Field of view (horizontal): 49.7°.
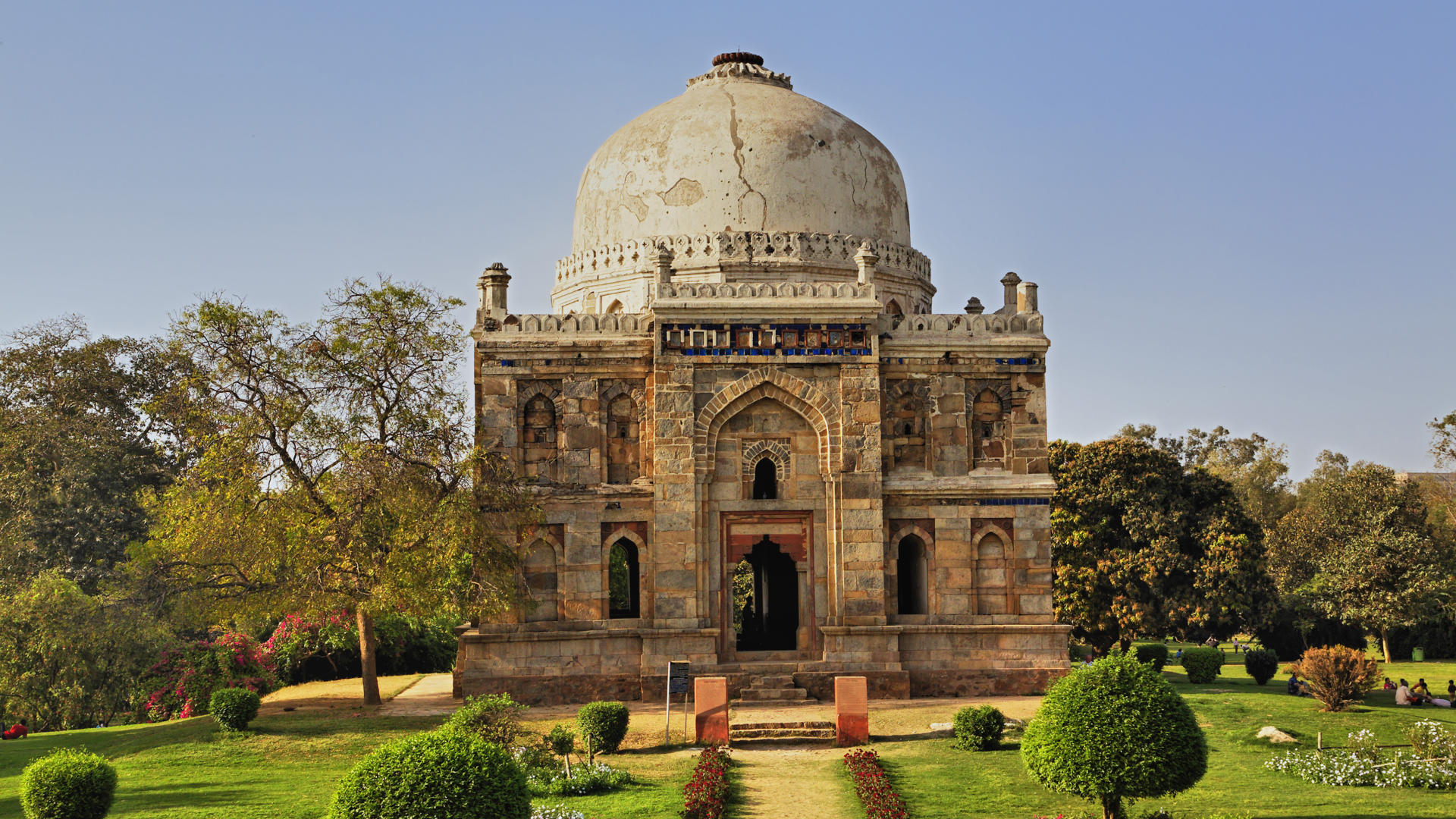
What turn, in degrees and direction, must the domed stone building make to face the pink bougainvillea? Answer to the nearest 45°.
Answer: approximately 90° to its right

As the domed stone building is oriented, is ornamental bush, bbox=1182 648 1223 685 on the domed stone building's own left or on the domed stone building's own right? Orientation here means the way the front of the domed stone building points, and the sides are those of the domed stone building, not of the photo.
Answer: on the domed stone building's own left

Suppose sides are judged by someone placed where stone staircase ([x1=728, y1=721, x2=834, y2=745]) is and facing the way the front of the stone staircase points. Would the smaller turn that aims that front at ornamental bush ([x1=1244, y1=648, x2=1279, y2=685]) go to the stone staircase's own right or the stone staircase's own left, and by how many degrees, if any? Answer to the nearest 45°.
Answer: approximately 135° to the stone staircase's own left

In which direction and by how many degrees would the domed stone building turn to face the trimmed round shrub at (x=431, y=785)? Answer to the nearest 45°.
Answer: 0° — it already faces it

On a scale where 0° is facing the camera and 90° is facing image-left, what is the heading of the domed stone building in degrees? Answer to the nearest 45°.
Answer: approximately 0°

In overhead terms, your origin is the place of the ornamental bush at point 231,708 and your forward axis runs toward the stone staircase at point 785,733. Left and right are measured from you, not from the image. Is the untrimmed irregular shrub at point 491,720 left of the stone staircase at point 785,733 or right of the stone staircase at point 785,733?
right

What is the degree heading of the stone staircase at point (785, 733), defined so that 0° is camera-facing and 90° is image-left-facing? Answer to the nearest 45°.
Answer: approximately 0°

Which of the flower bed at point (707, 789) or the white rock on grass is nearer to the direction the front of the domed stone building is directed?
the flower bed

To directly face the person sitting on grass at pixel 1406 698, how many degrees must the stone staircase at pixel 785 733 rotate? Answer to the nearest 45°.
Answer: approximately 90° to its left

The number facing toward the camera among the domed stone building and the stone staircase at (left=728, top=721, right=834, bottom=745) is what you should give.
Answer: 2

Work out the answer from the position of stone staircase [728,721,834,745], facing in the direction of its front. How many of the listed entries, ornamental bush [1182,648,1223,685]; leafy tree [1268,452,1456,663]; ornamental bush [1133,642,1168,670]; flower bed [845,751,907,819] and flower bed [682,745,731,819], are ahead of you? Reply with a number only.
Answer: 2

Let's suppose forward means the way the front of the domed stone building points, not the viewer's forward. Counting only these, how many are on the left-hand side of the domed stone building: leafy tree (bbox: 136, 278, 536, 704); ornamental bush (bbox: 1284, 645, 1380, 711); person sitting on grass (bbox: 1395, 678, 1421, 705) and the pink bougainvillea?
2

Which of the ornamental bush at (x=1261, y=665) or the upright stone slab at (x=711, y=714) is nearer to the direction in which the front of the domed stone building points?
the upright stone slab

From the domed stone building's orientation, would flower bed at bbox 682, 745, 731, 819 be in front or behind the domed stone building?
in front
